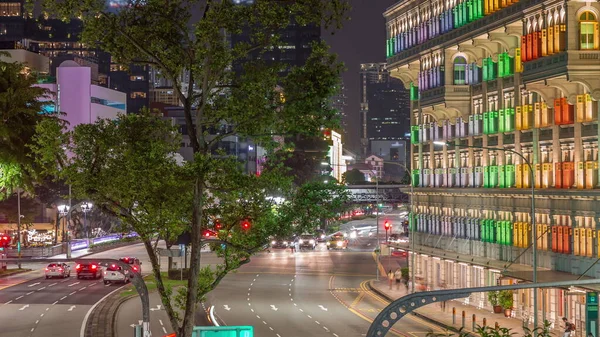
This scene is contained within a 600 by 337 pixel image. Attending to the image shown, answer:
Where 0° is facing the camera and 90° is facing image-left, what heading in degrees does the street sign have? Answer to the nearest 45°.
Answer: approximately 0°
